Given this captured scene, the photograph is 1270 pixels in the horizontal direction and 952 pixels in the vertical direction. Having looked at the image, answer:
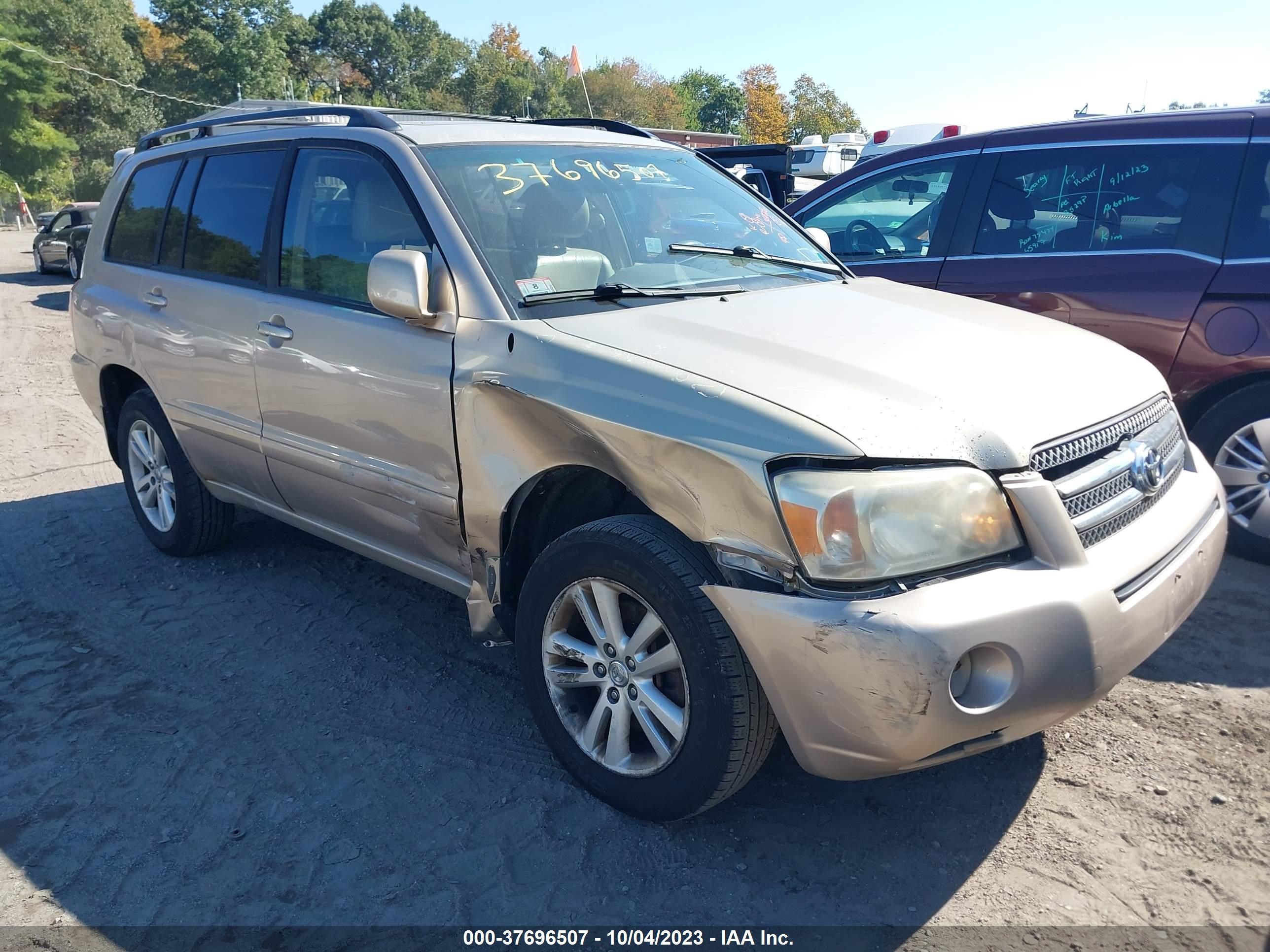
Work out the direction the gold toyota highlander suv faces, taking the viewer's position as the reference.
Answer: facing the viewer and to the right of the viewer

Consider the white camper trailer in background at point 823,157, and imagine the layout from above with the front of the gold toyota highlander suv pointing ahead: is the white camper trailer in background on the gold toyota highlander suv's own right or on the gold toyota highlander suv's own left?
on the gold toyota highlander suv's own left

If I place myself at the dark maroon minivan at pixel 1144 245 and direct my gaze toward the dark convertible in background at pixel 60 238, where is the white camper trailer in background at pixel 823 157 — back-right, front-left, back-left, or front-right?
front-right

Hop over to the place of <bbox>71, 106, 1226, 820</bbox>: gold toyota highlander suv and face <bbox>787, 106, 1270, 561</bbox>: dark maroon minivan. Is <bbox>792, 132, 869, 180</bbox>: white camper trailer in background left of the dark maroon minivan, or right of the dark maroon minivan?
left

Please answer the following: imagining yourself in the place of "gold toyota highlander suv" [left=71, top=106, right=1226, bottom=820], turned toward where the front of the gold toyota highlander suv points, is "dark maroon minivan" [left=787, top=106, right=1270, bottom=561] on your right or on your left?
on your left

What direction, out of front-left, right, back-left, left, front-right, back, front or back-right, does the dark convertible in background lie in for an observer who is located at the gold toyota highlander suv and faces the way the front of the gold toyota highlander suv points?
back

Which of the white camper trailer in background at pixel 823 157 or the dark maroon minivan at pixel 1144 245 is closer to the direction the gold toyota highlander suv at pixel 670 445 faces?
the dark maroon minivan

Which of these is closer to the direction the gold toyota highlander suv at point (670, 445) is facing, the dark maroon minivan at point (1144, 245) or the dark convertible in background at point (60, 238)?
the dark maroon minivan
